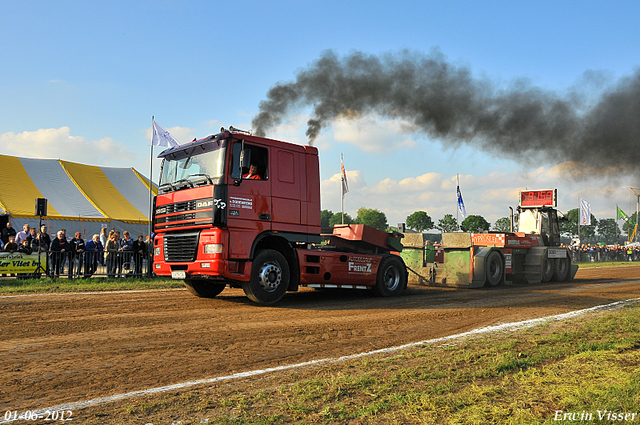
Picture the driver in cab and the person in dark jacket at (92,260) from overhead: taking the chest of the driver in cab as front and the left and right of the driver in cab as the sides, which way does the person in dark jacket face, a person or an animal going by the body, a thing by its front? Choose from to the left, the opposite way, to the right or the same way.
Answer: to the left

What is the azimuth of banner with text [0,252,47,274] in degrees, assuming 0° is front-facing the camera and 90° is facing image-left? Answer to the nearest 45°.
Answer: approximately 0°

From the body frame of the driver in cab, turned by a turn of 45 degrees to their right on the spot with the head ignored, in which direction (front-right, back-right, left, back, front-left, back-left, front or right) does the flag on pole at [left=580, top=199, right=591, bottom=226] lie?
back-right

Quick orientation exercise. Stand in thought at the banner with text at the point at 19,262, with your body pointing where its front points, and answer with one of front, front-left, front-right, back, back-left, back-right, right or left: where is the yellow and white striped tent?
back

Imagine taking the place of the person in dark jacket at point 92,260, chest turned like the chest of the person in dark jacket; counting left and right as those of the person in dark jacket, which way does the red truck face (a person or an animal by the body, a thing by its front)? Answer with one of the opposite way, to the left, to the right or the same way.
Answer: to the right

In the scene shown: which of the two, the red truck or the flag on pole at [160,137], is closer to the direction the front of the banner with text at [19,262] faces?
the red truck
